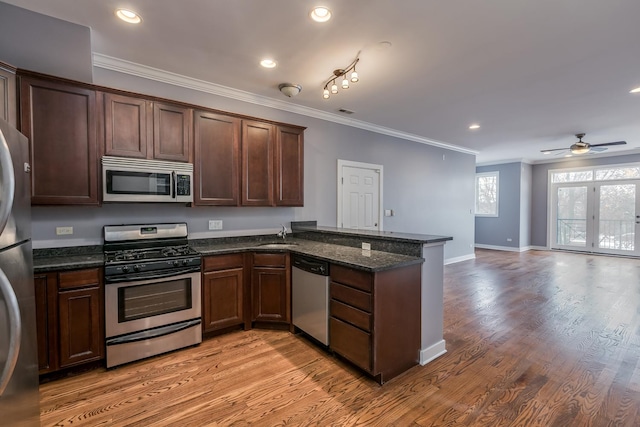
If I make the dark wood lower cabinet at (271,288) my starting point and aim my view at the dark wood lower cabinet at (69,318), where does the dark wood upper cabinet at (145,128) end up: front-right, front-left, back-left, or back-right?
front-right

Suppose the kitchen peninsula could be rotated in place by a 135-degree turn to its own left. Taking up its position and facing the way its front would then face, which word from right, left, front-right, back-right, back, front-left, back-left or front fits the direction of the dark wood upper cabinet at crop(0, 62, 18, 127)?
back

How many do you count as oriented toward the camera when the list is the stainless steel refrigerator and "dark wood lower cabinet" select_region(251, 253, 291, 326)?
1

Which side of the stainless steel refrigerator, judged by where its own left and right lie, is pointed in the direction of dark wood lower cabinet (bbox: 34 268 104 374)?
left

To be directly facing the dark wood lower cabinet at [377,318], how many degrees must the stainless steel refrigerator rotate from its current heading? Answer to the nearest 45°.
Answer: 0° — it already faces it

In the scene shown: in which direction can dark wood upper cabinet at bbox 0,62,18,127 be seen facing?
to the viewer's right

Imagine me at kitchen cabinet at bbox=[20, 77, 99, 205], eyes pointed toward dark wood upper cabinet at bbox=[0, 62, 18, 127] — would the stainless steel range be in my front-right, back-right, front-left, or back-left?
back-left

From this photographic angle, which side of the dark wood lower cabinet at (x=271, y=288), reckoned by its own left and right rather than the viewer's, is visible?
front

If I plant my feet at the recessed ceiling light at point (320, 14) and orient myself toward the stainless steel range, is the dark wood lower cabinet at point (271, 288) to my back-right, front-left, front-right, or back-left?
front-right

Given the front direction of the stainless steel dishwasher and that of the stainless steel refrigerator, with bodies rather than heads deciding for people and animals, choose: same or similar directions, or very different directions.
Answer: very different directions

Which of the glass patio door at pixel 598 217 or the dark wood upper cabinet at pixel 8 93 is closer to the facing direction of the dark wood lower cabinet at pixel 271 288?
the dark wood upper cabinet
